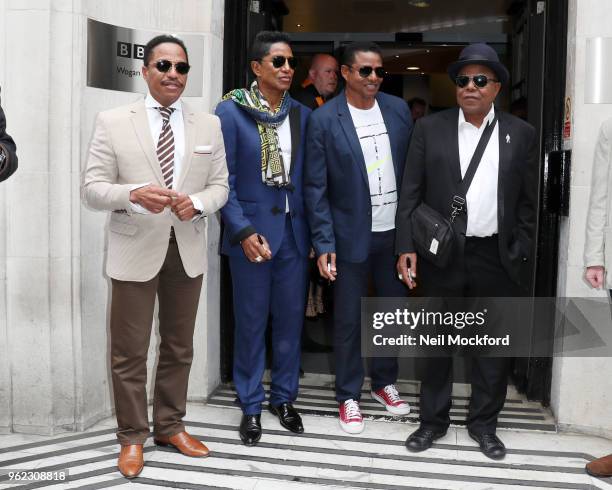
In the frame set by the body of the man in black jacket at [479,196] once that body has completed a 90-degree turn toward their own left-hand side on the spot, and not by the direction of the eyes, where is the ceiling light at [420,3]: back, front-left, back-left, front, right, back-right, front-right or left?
left

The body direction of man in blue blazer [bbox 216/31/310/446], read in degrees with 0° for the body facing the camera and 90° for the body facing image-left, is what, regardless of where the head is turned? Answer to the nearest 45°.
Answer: approximately 315°

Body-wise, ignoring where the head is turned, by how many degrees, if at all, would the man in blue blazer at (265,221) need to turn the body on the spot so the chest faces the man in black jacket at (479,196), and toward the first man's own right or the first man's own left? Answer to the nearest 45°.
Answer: approximately 45° to the first man's own left

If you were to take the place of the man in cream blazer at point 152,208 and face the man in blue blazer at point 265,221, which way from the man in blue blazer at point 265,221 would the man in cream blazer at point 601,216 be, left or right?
right

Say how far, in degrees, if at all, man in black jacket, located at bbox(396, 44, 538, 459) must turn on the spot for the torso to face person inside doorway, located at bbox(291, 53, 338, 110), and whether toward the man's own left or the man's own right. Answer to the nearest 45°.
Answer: approximately 135° to the man's own right

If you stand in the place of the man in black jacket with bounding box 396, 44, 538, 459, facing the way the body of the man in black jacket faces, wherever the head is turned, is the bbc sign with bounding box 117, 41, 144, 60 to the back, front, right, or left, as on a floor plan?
right

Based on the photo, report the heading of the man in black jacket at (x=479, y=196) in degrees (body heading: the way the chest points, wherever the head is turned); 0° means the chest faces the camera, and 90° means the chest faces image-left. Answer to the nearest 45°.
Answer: approximately 0°

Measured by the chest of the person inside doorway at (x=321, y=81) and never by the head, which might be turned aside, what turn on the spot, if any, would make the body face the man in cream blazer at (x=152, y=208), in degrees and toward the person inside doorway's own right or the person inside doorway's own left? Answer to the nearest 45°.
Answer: approximately 90° to the person inside doorway's own right
